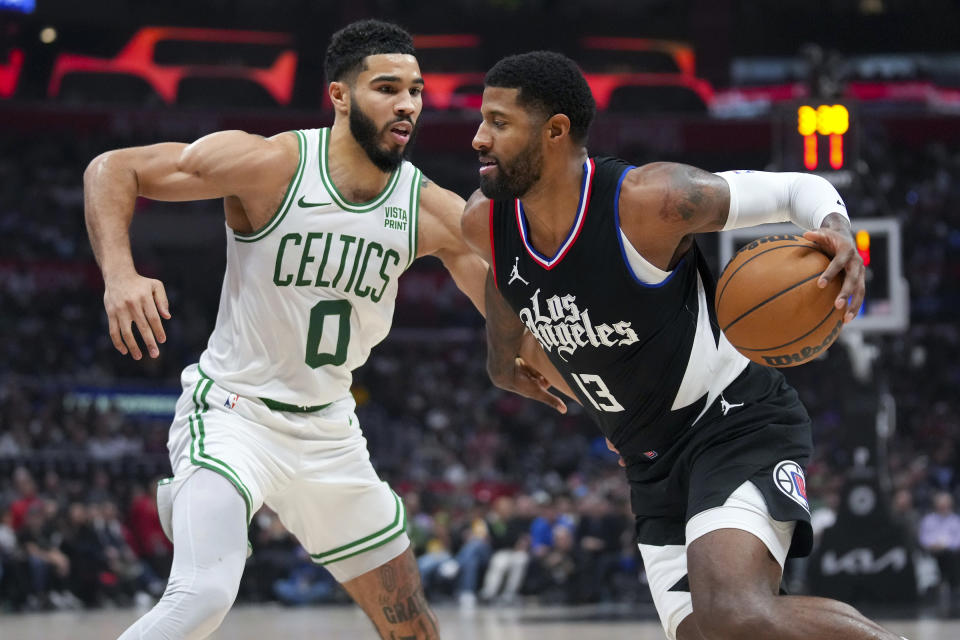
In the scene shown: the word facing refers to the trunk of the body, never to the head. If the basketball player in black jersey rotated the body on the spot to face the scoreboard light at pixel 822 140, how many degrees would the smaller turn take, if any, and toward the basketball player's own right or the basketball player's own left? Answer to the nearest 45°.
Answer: approximately 135° to the basketball player's own right

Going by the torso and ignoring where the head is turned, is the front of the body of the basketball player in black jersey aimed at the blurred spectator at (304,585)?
no

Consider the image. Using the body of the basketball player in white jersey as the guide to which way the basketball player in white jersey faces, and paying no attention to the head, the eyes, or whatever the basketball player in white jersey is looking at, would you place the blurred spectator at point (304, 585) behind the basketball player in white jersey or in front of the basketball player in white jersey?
behind

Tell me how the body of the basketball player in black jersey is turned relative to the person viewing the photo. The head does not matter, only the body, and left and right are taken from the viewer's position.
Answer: facing the viewer and to the left of the viewer

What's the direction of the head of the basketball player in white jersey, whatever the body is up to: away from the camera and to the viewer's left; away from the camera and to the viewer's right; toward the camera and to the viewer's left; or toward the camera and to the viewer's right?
toward the camera and to the viewer's right

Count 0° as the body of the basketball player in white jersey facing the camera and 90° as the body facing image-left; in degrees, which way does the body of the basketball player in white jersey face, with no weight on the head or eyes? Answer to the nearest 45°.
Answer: approximately 315°

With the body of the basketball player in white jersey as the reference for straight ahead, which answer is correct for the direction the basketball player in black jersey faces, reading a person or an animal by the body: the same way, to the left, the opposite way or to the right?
to the right

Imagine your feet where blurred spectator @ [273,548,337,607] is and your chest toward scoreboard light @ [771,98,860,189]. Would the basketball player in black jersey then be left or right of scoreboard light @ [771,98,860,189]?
right

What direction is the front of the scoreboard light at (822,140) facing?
toward the camera

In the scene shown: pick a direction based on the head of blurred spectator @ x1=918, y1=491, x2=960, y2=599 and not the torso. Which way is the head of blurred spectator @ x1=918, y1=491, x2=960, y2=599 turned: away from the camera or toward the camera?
toward the camera

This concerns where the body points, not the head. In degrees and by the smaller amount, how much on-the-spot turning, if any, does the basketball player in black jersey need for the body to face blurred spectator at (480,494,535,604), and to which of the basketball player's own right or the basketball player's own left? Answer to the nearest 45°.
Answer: approximately 135° to the basketball player's own right

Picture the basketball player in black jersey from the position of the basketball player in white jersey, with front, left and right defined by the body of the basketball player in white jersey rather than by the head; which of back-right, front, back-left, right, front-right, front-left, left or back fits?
front

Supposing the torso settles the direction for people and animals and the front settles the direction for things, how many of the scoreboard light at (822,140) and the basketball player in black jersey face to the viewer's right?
0

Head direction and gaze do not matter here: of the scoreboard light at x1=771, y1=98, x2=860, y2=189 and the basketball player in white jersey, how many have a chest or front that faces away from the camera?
0

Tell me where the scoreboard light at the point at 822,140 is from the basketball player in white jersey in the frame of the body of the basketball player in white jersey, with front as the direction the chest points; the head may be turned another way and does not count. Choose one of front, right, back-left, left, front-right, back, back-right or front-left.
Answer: left

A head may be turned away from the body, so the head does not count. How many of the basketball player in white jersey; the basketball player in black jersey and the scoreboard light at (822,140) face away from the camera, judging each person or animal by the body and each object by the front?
0

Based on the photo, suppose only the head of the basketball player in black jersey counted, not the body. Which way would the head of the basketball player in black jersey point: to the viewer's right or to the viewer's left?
to the viewer's left
